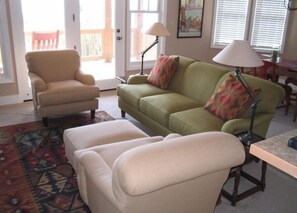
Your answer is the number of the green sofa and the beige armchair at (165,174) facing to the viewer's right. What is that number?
0

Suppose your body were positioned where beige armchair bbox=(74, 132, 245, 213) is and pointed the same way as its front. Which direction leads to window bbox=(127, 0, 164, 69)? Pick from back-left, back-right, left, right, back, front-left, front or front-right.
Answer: front-right

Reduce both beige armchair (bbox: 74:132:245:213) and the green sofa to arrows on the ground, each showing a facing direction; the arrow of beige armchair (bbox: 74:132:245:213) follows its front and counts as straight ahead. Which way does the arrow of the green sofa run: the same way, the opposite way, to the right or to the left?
to the left

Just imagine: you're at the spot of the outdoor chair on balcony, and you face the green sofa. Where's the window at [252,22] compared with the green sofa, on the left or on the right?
left

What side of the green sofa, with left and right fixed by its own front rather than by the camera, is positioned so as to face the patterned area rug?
front

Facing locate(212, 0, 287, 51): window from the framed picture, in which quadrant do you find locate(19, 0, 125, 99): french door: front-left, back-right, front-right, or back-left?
back-right

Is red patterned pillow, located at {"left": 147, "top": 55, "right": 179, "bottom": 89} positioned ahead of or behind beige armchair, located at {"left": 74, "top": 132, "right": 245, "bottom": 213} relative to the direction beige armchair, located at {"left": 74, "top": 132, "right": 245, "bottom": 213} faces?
ahead

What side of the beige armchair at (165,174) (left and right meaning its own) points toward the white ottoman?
front

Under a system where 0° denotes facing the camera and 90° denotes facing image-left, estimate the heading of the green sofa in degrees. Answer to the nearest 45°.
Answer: approximately 45°

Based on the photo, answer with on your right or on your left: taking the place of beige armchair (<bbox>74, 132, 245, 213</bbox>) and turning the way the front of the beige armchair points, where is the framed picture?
on your right

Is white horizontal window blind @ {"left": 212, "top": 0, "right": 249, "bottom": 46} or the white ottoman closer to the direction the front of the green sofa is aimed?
the white ottoman

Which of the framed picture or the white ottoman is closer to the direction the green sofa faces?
the white ottoman

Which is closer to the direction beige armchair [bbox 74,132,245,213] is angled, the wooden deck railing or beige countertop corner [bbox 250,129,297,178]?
the wooden deck railing

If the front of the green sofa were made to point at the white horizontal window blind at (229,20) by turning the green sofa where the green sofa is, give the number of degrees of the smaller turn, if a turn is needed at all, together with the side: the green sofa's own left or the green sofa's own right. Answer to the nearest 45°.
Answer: approximately 135° to the green sofa's own right

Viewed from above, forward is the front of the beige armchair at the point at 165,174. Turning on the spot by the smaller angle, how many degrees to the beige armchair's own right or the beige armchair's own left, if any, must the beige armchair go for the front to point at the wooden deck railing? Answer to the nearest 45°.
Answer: approximately 45° to the beige armchair's own right

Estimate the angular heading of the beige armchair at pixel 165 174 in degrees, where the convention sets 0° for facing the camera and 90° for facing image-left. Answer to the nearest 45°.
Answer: approximately 135°

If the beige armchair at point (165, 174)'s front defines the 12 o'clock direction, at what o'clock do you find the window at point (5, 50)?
The window is roughly at 12 o'clock from the beige armchair.

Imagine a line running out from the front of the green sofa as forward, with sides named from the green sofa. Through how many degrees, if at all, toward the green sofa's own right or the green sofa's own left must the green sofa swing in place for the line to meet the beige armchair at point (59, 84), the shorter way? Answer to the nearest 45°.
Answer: approximately 45° to the green sofa's own right
